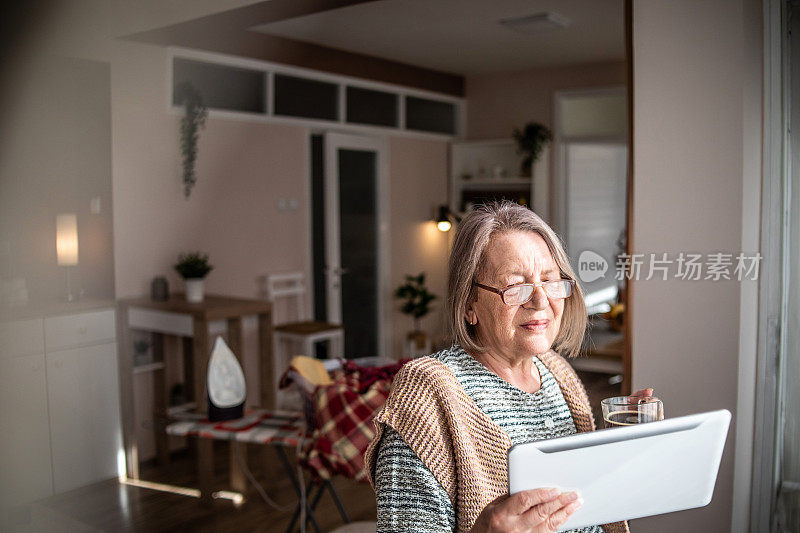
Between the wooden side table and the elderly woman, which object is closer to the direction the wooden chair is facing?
the elderly woman

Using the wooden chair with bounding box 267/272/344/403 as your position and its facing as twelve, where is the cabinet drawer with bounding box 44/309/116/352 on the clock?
The cabinet drawer is roughly at 3 o'clock from the wooden chair.

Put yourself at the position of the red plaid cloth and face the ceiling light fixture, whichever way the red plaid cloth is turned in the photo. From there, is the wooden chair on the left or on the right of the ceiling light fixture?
left

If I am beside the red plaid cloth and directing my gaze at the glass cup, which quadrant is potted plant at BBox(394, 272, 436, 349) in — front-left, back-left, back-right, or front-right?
back-left

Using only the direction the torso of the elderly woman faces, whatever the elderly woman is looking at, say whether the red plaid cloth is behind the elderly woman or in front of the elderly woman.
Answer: behind

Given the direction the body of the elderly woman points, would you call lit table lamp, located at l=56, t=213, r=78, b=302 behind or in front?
behind

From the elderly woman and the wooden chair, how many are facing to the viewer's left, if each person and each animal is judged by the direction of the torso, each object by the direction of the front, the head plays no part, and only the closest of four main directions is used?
0

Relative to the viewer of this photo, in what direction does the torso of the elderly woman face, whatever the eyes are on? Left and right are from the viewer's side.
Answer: facing the viewer and to the right of the viewer

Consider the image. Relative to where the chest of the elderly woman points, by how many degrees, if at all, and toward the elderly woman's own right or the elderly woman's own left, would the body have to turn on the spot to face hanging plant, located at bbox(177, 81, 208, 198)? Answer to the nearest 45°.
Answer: approximately 180°
